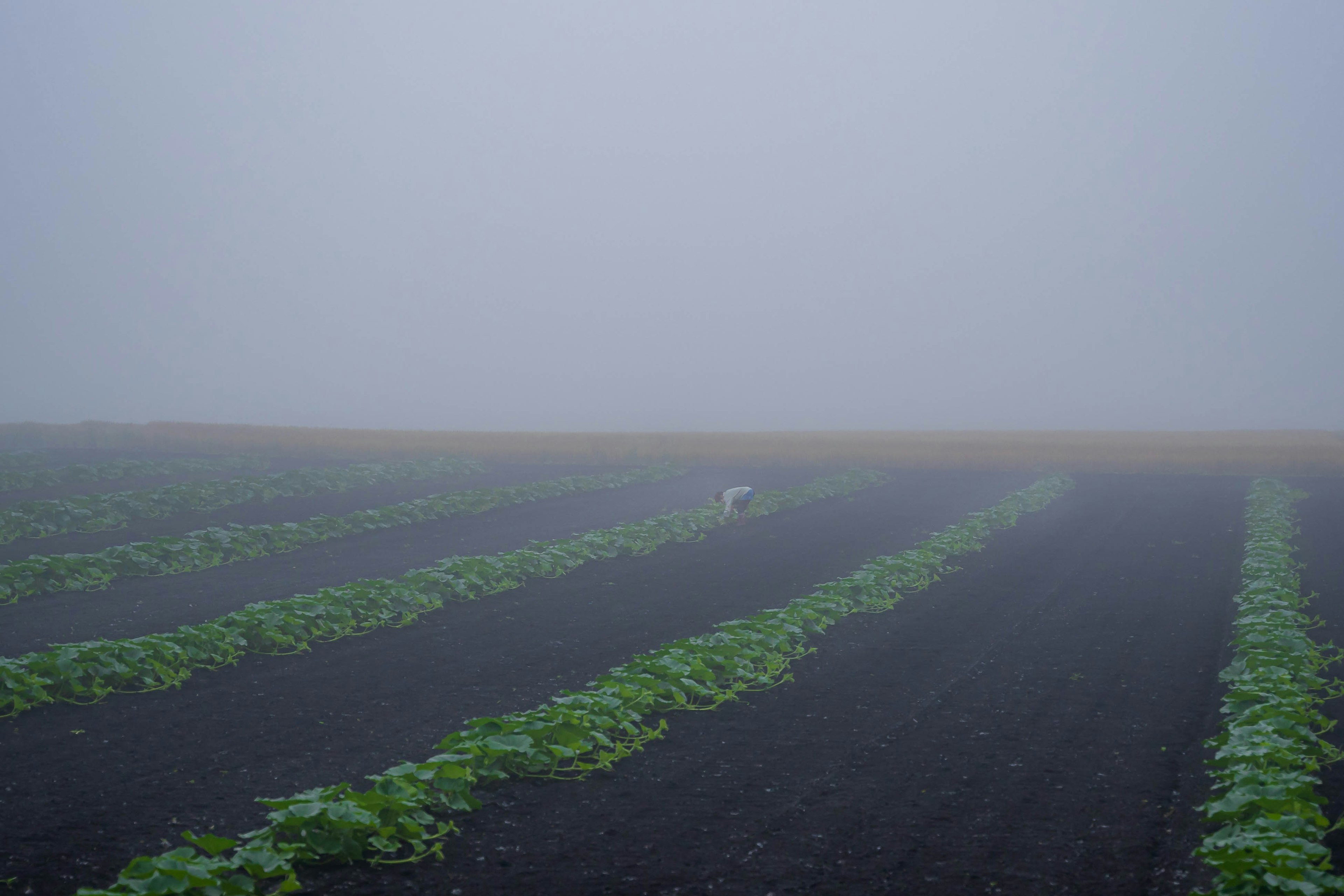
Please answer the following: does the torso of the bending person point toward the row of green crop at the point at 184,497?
yes

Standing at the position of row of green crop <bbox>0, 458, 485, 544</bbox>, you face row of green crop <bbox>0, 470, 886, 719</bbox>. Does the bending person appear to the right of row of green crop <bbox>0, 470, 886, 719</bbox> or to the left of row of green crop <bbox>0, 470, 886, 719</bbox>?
left

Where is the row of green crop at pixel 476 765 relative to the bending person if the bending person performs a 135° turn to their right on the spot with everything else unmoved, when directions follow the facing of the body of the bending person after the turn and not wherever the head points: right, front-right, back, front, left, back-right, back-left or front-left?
back-right

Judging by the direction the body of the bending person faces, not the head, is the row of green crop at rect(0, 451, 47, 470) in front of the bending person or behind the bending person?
in front

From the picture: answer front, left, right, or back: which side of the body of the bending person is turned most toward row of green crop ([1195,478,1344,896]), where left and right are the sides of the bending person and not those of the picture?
left

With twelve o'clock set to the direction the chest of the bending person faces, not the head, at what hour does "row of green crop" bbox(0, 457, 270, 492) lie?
The row of green crop is roughly at 1 o'clock from the bending person.

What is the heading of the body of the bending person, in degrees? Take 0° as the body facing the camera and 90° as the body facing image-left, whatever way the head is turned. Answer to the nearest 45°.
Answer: approximately 90°

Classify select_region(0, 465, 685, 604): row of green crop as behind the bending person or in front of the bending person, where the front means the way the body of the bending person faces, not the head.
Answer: in front
